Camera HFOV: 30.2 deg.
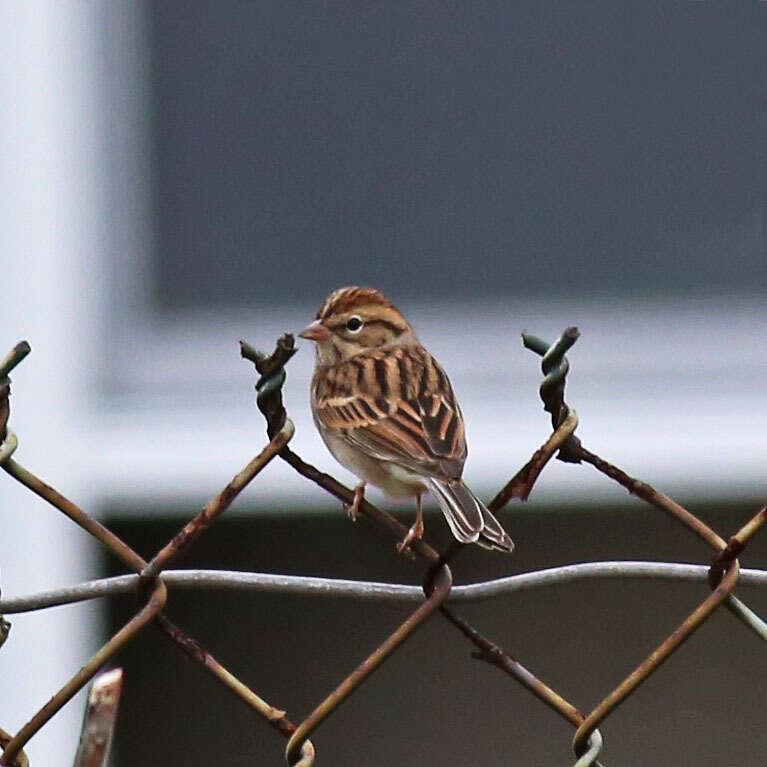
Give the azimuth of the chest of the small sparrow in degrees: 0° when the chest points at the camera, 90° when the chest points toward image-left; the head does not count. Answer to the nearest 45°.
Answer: approximately 135°
